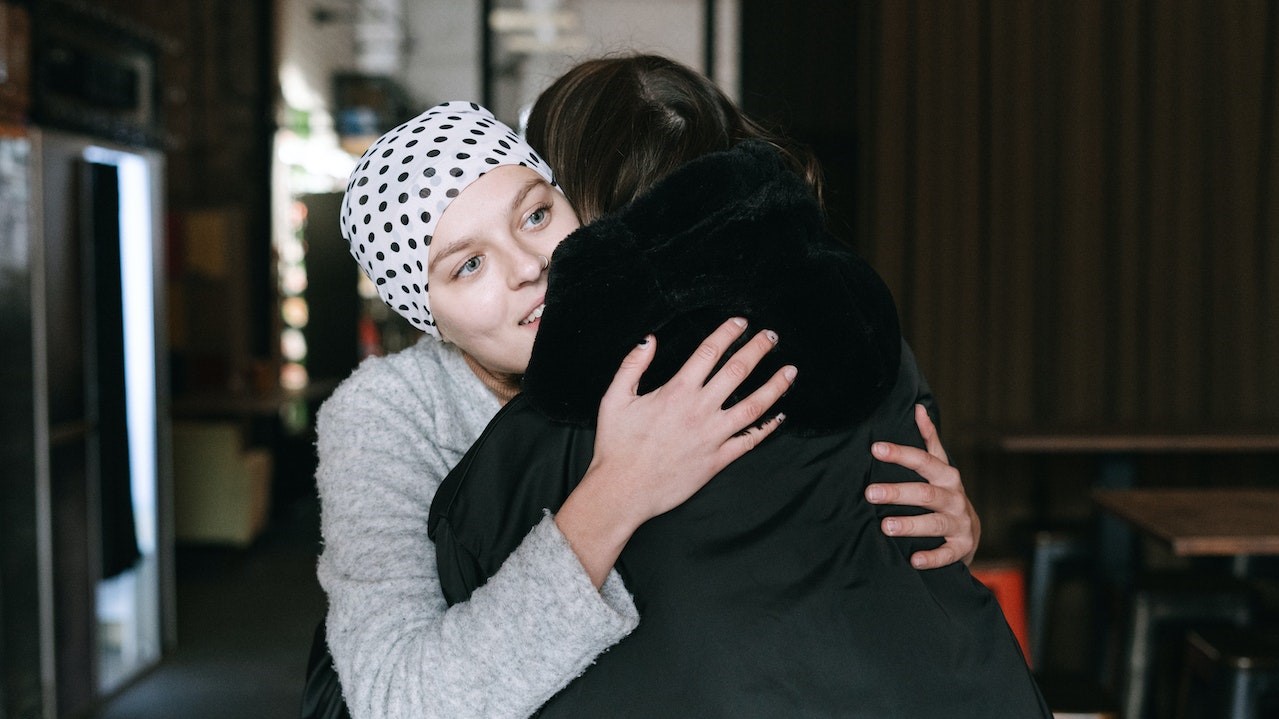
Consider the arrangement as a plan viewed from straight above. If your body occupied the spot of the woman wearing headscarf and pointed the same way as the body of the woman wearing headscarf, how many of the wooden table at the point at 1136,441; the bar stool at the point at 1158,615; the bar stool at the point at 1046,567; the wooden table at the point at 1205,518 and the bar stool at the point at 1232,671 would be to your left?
5

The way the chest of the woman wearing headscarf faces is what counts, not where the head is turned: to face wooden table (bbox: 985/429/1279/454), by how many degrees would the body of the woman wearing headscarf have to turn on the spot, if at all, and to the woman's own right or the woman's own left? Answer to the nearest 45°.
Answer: approximately 90° to the woman's own left

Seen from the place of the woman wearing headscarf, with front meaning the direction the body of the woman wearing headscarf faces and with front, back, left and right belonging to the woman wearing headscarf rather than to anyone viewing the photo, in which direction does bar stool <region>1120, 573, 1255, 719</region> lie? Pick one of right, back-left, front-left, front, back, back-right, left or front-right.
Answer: left

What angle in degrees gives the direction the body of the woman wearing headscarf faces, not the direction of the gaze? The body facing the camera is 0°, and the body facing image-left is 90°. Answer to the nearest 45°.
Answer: approximately 315°

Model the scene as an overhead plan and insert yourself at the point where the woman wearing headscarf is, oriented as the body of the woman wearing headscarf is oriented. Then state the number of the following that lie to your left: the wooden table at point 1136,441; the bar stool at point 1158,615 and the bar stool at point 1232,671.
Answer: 3

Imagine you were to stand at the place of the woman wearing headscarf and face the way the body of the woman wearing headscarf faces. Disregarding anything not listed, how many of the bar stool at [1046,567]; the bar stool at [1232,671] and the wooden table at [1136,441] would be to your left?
3

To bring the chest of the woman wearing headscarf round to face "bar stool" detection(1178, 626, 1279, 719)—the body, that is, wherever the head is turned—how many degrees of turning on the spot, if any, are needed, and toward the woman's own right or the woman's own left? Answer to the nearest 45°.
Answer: approximately 90° to the woman's own left

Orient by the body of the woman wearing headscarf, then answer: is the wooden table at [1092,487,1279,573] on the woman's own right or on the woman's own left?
on the woman's own left
